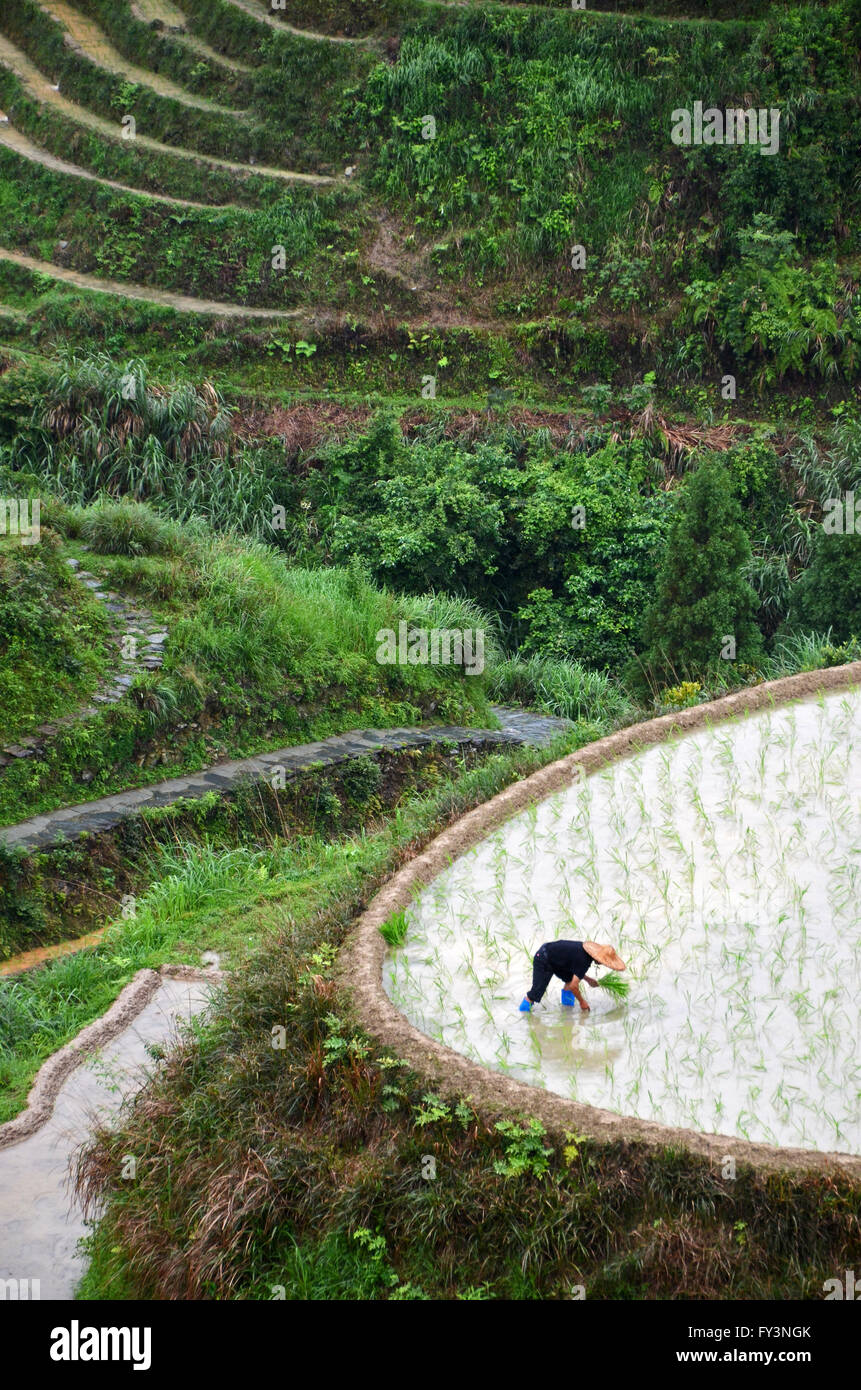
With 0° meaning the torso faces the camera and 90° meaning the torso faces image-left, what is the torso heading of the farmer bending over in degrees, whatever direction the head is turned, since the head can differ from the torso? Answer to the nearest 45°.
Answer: approximately 270°

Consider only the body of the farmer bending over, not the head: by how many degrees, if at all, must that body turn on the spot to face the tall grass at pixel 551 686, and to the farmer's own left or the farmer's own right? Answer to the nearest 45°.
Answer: approximately 90° to the farmer's own left

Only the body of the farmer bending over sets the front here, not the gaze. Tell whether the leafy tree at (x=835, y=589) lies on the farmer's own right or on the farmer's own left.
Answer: on the farmer's own left

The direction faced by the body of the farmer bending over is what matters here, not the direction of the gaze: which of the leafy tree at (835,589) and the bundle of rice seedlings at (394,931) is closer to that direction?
the leafy tree

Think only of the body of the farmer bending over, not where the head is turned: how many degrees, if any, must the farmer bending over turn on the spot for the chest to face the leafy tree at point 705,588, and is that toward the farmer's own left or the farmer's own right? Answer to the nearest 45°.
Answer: approximately 90° to the farmer's own left

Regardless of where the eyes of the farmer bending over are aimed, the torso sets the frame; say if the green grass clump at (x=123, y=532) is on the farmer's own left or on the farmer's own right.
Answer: on the farmer's own left
